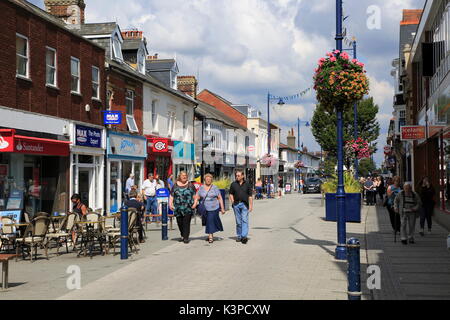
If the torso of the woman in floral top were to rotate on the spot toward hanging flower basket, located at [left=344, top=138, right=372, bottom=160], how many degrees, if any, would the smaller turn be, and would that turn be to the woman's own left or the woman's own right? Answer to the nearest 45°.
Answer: approximately 135° to the woman's own left

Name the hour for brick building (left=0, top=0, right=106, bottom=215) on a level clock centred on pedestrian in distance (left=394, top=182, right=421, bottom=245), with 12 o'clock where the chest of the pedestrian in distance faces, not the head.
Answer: The brick building is roughly at 3 o'clock from the pedestrian in distance.

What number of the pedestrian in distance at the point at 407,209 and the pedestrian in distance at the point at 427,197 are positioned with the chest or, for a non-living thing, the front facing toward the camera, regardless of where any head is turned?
2

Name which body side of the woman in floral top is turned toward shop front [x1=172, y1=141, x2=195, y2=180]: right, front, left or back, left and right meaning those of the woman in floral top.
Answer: back

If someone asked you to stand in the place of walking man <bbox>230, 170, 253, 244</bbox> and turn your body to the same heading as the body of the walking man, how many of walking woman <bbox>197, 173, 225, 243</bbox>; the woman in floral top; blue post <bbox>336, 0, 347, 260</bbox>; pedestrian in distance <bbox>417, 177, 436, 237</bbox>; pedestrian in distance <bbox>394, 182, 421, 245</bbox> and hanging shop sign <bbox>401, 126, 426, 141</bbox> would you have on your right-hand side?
2

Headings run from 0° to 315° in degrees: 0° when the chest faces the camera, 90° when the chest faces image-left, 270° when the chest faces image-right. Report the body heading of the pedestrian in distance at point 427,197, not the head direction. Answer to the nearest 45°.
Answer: approximately 0°

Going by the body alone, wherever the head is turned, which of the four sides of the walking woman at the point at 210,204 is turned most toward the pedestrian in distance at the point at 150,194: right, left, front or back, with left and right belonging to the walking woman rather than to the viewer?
back

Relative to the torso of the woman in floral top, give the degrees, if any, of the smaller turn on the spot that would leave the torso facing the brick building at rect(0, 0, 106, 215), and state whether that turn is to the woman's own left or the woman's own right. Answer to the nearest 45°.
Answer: approximately 135° to the woman's own right

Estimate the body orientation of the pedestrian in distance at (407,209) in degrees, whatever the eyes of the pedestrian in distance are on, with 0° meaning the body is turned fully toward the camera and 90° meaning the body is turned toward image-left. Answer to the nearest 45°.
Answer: approximately 0°

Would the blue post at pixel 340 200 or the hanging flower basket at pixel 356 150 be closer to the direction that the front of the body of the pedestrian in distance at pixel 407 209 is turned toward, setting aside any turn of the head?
the blue post

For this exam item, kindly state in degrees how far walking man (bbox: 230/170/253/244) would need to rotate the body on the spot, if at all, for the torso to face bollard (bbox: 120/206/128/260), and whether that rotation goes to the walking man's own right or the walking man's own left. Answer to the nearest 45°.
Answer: approximately 45° to the walking man's own right

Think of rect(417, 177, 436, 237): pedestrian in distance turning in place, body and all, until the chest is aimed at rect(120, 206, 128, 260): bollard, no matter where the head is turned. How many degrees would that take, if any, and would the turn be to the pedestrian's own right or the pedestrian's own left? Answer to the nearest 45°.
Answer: approximately 45° to the pedestrian's own right
